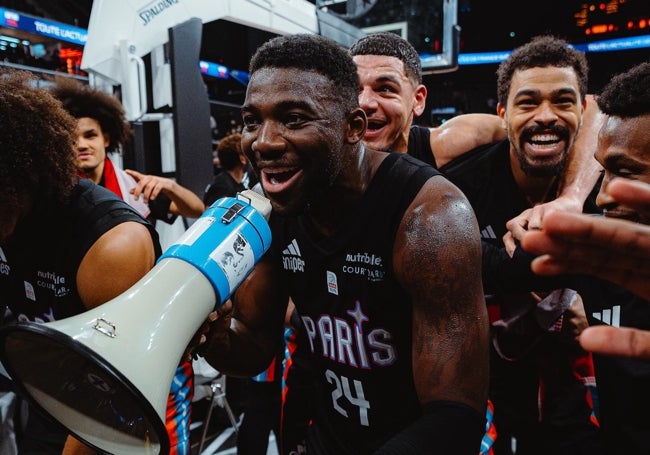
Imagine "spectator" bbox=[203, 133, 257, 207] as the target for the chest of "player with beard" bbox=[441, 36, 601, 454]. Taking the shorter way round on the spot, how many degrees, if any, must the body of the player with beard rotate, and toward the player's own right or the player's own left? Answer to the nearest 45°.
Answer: approximately 135° to the player's own right

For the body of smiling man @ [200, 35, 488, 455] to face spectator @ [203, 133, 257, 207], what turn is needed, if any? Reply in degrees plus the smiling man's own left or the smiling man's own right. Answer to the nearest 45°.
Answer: approximately 135° to the smiling man's own right

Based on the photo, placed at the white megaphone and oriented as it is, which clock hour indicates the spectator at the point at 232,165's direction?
The spectator is roughly at 5 o'clock from the white megaphone.

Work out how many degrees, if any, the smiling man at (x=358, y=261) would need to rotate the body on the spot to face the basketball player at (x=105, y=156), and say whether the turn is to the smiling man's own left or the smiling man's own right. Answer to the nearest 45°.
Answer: approximately 90° to the smiling man's own right

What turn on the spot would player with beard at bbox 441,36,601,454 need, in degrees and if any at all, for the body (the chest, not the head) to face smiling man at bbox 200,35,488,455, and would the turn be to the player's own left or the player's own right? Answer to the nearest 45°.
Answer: approximately 45° to the player's own right
